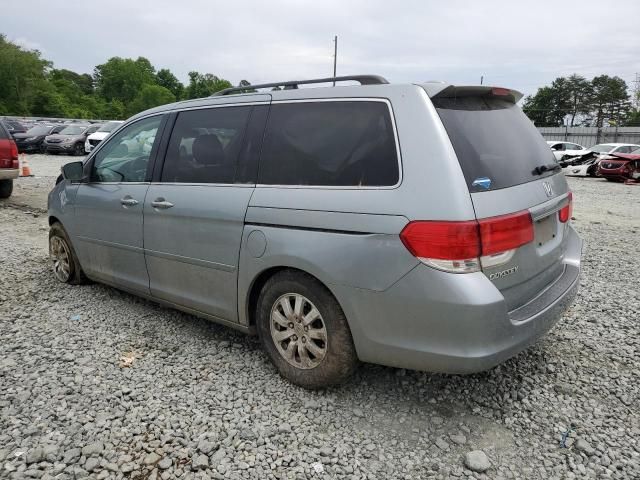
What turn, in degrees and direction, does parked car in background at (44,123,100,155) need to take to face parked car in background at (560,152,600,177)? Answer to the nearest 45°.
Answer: approximately 90° to its left

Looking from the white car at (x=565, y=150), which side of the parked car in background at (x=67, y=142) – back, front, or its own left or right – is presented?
left

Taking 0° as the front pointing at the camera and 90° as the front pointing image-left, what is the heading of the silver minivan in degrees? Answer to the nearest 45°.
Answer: approximately 135°

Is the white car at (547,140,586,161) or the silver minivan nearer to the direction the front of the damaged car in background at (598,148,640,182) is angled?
the silver minivan

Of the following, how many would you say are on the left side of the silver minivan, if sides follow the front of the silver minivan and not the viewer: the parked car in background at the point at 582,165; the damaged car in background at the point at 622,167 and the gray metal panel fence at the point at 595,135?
0

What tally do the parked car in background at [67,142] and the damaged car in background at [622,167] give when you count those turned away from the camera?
0

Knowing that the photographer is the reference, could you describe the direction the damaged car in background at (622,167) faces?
facing the viewer and to the left of the viewer

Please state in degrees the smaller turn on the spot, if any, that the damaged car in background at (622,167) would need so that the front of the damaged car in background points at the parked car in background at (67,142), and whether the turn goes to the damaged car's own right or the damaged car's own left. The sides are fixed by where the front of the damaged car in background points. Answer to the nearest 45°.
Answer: approximately 45° to the damaged car's own right
